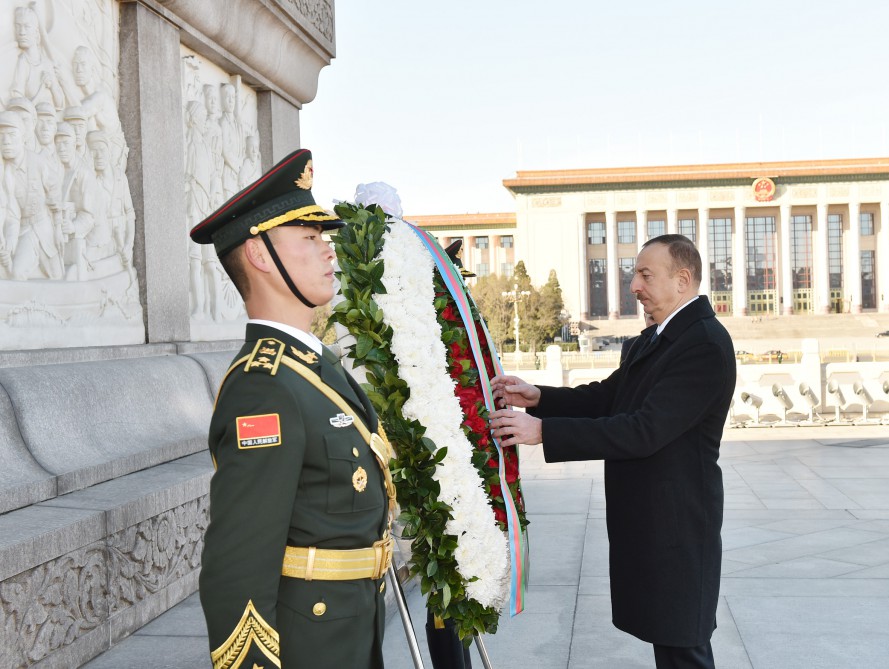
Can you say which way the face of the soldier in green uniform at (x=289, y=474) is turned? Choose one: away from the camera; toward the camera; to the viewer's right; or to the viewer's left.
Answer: to the viewer's right

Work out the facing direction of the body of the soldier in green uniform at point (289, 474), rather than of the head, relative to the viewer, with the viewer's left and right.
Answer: facing to the right of the viewer

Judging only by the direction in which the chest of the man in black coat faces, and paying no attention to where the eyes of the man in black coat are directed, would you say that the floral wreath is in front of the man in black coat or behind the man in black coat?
in front

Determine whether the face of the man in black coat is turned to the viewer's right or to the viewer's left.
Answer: to the viewer's left

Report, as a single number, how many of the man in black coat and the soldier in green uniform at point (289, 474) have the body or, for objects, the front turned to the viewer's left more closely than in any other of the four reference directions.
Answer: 1

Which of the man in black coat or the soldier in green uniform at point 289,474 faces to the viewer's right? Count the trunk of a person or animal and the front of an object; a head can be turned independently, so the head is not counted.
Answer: the soldier in green uniform

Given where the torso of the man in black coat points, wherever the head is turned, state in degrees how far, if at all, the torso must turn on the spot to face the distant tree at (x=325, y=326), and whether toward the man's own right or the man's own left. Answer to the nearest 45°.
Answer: approximately 45° to the man's own right

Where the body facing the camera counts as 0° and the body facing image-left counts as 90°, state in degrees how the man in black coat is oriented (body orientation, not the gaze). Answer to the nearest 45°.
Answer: approximately 90°

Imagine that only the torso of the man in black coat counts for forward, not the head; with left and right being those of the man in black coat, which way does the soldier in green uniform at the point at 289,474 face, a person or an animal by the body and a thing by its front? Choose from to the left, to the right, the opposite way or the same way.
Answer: the opposite way

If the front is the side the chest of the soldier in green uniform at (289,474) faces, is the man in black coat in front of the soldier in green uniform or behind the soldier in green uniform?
in front
